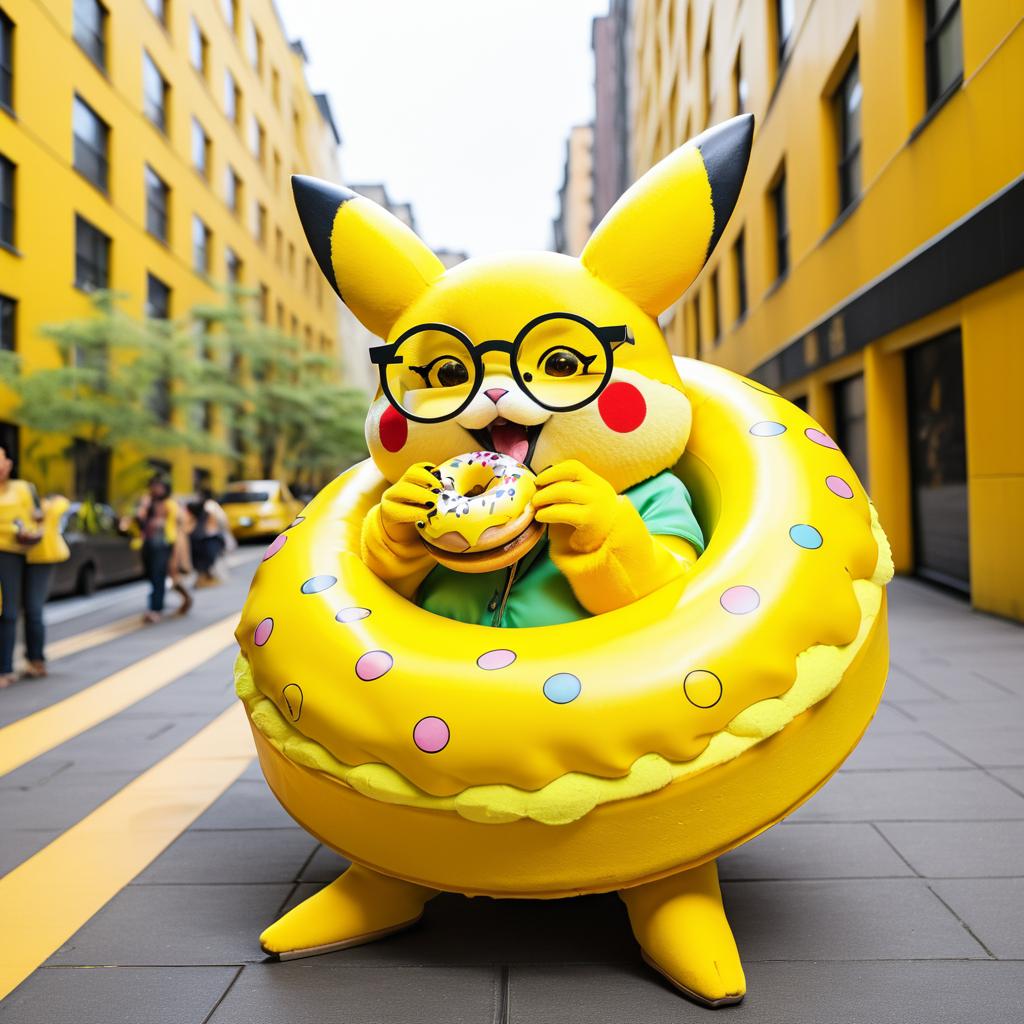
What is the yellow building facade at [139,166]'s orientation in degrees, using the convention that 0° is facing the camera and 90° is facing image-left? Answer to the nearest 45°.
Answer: approximately 315°

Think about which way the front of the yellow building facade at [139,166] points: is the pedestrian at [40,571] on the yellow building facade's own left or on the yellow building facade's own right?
on the yellow building facade's own right

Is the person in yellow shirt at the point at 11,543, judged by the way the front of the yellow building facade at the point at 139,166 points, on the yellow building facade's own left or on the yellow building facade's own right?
on the yellow building facade's own right

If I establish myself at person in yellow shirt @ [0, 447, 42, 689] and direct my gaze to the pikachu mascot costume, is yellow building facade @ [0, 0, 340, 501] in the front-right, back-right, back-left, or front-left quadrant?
back-left

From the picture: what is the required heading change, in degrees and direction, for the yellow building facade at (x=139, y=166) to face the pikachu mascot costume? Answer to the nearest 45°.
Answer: approximately 45° to its right

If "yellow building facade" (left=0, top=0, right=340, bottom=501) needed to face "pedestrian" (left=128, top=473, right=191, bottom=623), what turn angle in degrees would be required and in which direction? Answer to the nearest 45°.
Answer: approximately 45° to its right
